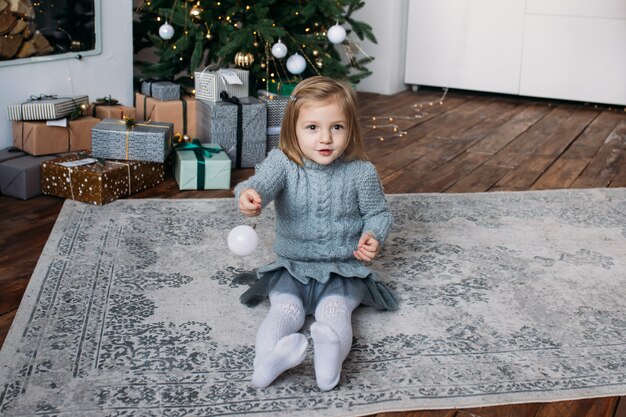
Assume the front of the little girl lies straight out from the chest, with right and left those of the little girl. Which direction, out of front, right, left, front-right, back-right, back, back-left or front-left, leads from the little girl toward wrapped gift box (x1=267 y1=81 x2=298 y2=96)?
back

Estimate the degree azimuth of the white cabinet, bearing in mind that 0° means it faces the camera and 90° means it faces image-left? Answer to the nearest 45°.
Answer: approximately 0°

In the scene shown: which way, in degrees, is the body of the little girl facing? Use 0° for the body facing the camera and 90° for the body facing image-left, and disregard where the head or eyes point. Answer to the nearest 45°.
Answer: approximately 0°

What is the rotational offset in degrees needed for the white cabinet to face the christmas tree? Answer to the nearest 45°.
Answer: approximately 45° to its right

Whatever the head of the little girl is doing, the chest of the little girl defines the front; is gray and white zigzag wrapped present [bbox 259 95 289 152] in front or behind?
behind

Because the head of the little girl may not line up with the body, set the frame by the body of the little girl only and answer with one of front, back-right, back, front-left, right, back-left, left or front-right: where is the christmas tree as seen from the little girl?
back

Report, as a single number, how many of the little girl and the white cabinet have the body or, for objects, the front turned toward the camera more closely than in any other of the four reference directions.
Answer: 2

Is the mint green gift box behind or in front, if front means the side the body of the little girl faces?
behind

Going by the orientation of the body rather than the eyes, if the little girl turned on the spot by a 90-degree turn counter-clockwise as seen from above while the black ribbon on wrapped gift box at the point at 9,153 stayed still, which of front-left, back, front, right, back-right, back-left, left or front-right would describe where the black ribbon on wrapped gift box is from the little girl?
back-left
